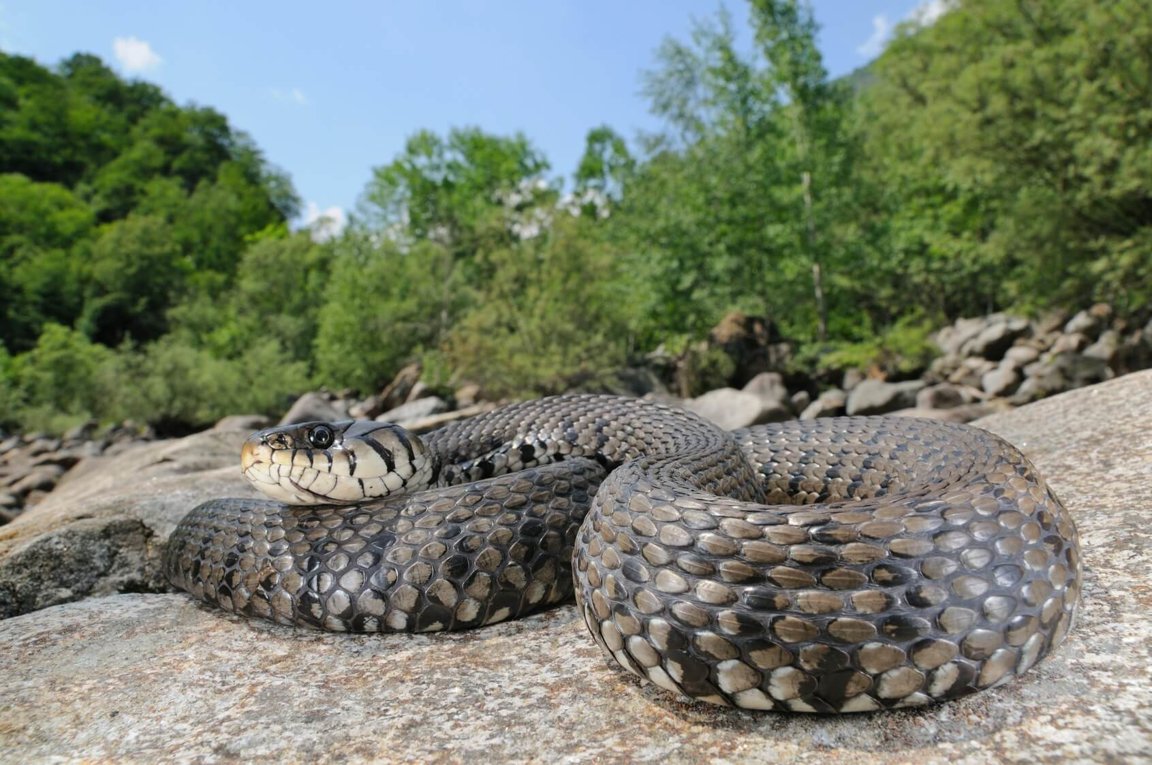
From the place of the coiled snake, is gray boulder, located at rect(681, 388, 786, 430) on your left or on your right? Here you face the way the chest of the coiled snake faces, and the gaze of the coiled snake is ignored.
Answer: on your right

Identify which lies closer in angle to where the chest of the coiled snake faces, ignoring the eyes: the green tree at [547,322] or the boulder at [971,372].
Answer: the green tree

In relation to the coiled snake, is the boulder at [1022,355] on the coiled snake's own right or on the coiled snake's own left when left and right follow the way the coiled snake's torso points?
on the coiled snake's own right

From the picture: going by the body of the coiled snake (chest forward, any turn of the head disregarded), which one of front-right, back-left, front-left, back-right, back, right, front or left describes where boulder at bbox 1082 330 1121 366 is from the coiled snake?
back-right

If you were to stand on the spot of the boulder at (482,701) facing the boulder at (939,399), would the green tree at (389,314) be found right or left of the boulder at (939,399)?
left

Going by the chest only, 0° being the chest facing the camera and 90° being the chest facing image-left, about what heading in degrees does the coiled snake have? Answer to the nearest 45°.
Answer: approximately 90°

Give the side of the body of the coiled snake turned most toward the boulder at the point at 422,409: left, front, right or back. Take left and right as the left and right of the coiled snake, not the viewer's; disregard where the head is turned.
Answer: right

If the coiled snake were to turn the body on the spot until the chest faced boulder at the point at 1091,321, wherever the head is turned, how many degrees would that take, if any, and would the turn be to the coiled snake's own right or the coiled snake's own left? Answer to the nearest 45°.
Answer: approximately 135° to the coiled snake's own right

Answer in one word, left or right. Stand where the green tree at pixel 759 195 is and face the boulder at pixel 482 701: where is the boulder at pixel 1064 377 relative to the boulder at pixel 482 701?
left

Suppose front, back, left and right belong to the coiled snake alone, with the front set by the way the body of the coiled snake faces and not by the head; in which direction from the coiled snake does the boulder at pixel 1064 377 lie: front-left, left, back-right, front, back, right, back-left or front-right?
back-right

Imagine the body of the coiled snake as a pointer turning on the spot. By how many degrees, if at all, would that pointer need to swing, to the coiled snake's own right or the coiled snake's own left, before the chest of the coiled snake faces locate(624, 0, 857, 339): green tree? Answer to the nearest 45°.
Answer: approximately 90° to the coiled snake's own right

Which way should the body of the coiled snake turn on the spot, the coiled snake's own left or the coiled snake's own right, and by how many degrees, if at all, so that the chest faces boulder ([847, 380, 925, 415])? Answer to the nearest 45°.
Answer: approximately 135° to the coiled snake's own right
